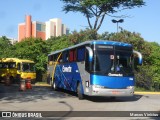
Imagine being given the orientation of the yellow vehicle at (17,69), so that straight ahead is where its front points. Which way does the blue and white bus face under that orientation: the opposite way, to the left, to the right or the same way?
the same way

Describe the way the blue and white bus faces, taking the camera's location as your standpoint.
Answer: facing the viewer and to the right of the viewer

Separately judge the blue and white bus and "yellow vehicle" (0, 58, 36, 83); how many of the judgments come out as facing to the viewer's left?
0

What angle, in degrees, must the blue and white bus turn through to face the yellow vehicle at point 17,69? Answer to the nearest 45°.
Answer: approximately 180°

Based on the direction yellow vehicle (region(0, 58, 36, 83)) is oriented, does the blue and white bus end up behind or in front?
in front
